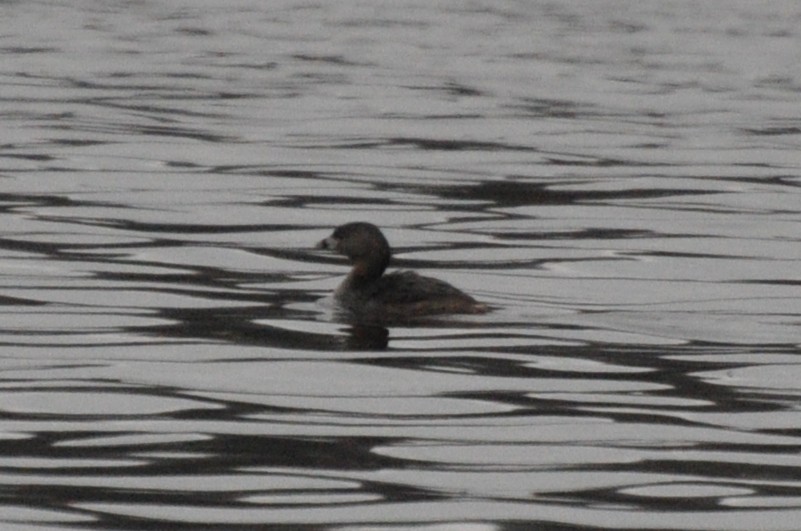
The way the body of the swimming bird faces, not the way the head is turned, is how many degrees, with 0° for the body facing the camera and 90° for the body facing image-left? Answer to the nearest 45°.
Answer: approximately 90°
